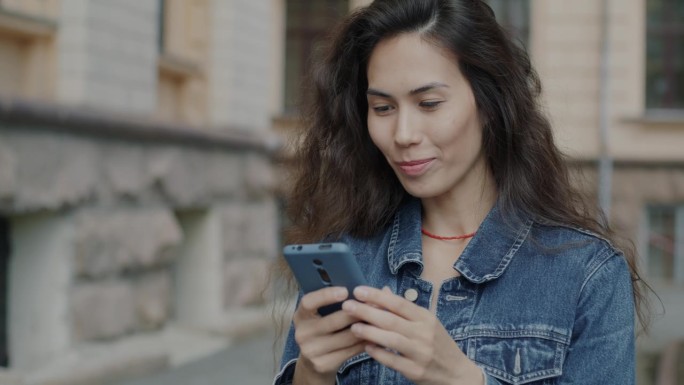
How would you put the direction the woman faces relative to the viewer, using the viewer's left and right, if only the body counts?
facing the viewer and to the left of the viewer

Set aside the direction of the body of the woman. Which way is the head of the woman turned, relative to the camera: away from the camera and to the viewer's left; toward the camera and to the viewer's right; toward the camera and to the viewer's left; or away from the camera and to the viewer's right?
toward the camera and to the viewer's left
